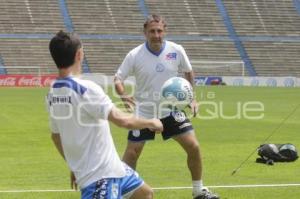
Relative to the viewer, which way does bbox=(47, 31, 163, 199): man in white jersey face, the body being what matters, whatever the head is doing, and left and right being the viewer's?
facing away from the viewer and to the right of the viewer

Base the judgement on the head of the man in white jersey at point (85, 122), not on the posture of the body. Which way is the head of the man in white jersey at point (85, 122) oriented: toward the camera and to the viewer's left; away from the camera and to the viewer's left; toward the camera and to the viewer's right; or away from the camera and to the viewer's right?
away from the camera and to the viewer's right

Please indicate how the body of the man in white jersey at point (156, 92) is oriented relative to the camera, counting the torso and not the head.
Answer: toward the camera

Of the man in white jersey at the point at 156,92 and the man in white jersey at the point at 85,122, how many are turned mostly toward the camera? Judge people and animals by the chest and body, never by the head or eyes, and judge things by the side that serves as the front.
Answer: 1

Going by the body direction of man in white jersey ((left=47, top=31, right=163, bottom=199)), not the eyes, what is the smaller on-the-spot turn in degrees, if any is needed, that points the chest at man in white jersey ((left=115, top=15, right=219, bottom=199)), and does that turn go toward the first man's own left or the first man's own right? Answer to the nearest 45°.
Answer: approximately 45° to the first man's own left

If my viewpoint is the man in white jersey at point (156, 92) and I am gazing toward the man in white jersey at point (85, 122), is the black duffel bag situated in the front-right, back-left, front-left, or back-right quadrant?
back-left

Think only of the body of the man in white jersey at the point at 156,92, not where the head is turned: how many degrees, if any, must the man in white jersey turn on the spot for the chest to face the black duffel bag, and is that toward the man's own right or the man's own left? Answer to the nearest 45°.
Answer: approximately 135° to the man's own left

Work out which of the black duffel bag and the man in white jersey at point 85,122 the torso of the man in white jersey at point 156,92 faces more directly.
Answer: the man in white jersey

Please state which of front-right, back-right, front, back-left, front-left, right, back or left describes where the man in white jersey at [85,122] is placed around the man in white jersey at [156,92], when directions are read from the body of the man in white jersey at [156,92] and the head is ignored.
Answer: front
